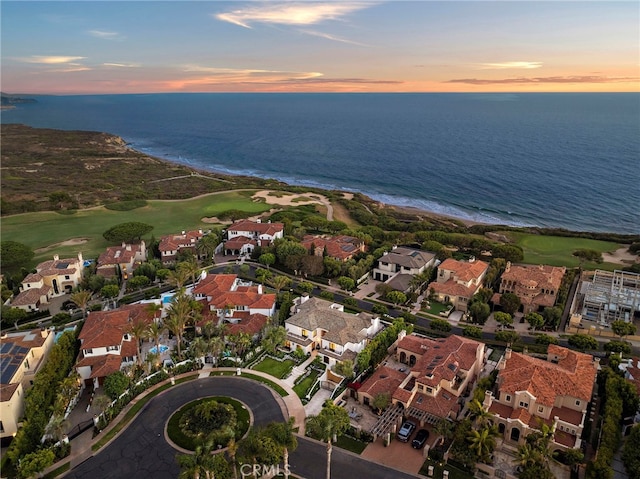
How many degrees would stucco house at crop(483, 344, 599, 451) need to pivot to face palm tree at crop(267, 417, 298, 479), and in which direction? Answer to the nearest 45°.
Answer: approximately 45° to its right

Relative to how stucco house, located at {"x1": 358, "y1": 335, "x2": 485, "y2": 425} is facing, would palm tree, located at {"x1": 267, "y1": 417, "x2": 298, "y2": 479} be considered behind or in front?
in front

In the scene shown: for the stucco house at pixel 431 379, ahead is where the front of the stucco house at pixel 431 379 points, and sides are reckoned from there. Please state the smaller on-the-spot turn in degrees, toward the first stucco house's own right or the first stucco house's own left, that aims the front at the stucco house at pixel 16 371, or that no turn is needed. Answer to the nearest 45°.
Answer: approximately 45° to the first stucco house's own right

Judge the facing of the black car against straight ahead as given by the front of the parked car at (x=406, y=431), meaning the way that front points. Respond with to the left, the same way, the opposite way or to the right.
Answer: the same way

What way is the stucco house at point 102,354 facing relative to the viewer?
toward the camera

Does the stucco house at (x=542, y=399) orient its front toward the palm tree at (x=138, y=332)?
no

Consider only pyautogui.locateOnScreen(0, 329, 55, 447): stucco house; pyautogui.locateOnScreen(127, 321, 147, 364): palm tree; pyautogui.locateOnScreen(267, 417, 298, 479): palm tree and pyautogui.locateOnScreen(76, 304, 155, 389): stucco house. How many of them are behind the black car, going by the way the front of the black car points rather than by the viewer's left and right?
0

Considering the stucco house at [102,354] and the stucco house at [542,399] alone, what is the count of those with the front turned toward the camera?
2

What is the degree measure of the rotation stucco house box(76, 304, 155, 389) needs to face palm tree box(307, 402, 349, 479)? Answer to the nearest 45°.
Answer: approximately 45° to its left

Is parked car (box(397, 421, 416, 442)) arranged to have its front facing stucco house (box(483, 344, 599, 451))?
no

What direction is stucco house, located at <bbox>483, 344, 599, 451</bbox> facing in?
toward the camera

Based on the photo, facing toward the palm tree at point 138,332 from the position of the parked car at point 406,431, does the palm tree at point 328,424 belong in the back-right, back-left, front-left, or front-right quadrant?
front-left

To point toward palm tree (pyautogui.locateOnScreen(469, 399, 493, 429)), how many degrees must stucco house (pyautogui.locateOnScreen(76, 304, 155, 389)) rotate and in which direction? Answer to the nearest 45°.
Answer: approximately 45° to its left
